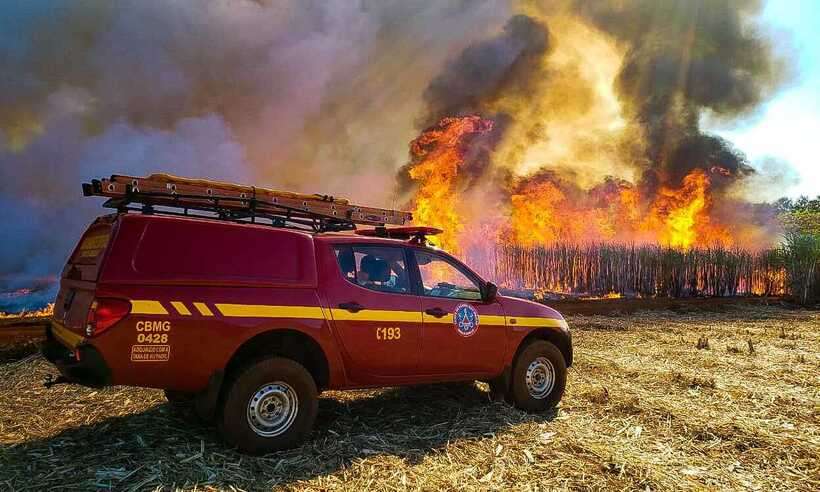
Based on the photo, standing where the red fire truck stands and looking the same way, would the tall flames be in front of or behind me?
in front

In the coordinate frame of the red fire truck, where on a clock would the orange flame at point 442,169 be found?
The orange flame is roughly at 11 o'clock from the red fire truck.

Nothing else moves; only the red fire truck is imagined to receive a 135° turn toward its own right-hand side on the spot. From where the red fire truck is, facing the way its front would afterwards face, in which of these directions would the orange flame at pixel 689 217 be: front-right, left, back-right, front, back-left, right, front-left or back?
back-left

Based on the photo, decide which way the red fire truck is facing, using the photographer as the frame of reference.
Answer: facing away from the viewer and to the right of the viewer

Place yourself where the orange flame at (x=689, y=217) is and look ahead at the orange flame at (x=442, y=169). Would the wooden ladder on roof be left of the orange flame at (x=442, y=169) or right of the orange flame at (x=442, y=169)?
left
